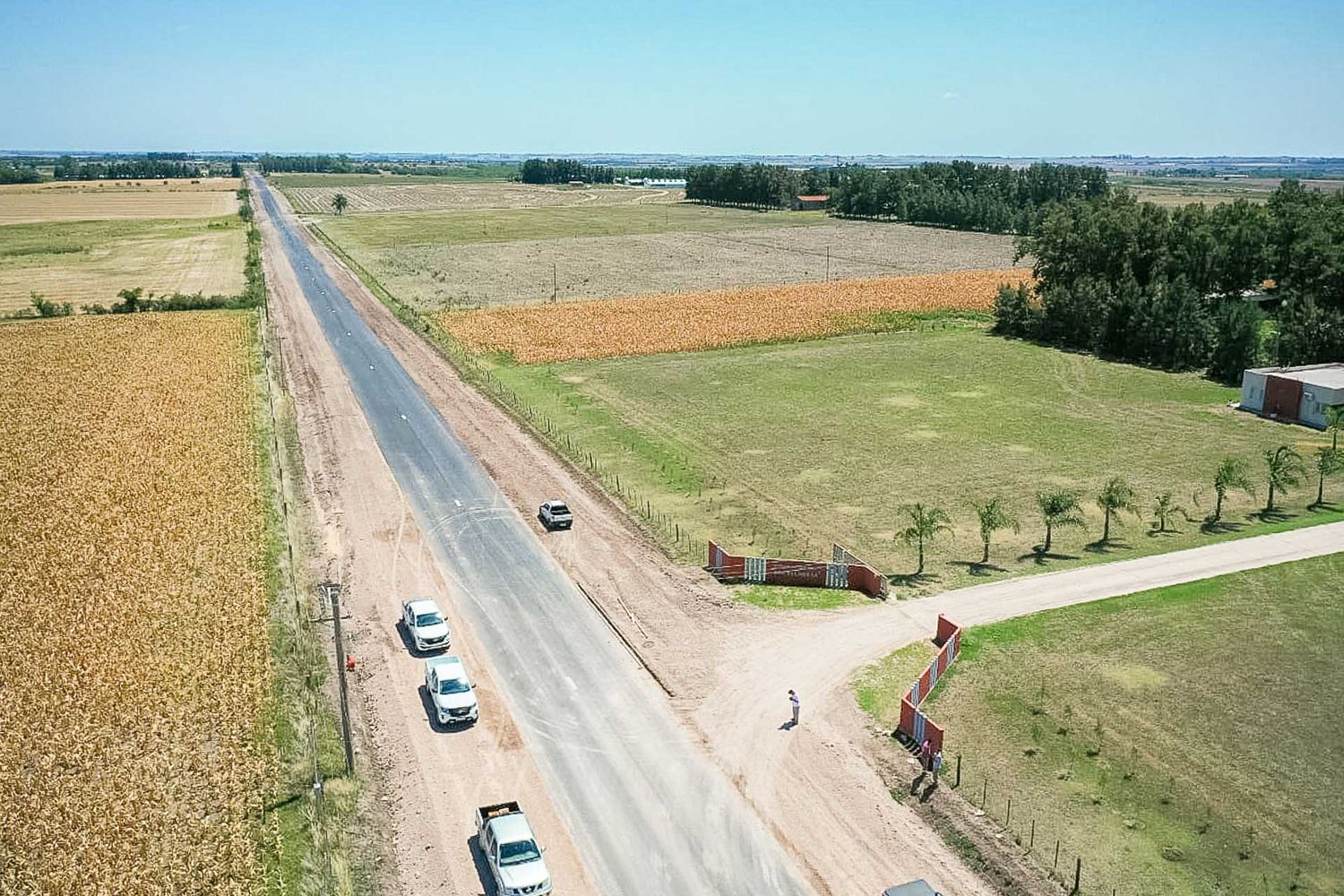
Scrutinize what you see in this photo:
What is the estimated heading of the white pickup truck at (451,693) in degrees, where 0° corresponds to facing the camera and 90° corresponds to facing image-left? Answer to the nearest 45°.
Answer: approximately 0°

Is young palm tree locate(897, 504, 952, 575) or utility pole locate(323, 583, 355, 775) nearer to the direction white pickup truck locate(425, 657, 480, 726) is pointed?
the utility pole

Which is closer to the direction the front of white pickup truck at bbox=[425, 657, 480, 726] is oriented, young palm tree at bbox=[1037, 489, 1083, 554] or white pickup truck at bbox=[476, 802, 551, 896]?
the white pickup truck

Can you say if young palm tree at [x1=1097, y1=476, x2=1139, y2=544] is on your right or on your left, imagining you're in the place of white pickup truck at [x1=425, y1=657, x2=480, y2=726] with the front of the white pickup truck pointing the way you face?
on your left

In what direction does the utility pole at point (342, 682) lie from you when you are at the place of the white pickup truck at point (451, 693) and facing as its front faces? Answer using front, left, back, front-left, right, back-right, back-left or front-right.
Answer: front-right

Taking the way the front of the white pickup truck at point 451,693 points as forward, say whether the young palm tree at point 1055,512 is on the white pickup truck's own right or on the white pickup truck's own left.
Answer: on the white pickup truck's own left

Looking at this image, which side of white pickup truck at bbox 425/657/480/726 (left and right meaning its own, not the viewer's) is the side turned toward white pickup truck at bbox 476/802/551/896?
front
